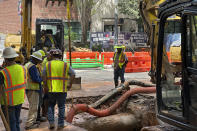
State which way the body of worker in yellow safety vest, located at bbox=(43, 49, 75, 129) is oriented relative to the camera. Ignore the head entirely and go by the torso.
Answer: away from the camera

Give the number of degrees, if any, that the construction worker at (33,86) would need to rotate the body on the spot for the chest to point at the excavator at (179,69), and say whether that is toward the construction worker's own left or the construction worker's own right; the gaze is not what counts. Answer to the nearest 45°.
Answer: approximately 45° to the construction worker's own right

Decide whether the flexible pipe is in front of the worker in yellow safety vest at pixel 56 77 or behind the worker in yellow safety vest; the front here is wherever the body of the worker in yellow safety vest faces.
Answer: in front

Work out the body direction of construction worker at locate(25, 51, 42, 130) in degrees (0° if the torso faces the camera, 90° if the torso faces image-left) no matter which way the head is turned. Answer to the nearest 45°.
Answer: approximately 270°

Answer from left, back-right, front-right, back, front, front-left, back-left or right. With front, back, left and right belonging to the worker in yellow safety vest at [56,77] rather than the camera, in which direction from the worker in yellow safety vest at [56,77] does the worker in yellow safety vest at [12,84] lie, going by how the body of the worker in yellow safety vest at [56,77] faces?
back-left

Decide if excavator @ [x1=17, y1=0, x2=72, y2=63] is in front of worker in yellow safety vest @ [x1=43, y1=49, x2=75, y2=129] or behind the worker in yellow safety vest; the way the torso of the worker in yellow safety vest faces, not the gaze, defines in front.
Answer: in front

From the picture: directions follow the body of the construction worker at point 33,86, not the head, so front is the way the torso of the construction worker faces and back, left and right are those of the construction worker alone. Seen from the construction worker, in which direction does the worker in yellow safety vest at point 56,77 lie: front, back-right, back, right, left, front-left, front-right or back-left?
front-right

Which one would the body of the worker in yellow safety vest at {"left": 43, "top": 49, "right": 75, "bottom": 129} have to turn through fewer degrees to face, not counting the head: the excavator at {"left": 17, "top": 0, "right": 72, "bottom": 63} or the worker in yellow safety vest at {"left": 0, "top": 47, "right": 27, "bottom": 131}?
the excavator

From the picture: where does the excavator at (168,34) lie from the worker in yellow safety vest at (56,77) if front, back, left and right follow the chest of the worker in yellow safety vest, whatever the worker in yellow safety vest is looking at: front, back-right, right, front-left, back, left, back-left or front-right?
right

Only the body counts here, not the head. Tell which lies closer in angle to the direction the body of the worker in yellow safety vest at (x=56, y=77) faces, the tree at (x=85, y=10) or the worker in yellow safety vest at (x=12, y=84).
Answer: the tree
